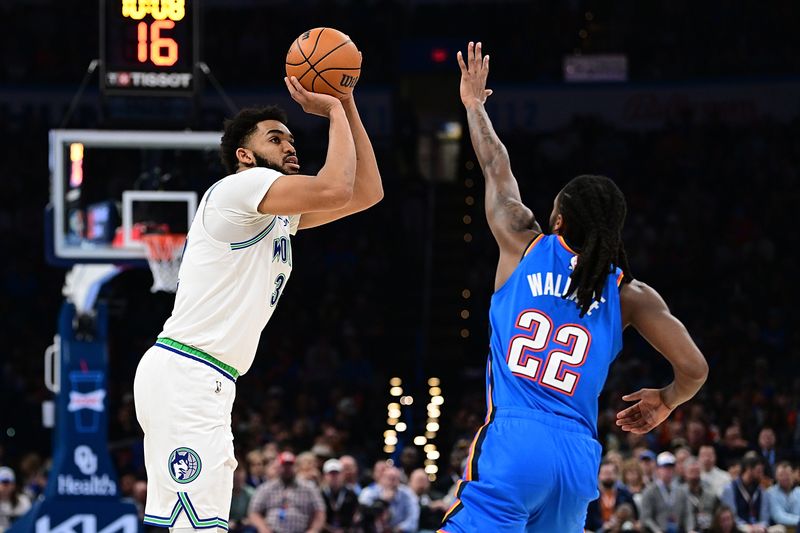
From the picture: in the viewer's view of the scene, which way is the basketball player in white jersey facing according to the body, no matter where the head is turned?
to the viewer's right

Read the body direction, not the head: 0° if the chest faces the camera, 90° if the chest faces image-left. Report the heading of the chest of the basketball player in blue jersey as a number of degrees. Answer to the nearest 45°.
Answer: approximately 135°

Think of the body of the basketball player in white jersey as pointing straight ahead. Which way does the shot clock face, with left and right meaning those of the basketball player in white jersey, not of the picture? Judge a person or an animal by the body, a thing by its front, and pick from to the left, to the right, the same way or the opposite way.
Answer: to the right

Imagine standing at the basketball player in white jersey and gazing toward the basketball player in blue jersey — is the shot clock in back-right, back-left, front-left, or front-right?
back-left

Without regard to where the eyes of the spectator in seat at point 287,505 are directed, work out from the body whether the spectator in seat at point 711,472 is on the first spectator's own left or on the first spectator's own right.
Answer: on the first spectator's own left

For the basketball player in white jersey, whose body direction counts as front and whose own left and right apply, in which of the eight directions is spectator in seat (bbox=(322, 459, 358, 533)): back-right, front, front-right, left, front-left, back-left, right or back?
left

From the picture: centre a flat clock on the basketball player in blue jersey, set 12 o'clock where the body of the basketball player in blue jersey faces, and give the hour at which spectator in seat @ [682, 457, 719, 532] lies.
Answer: The spectator in seat is roughly at 2 o'clock from the basketball player in blue jersey.

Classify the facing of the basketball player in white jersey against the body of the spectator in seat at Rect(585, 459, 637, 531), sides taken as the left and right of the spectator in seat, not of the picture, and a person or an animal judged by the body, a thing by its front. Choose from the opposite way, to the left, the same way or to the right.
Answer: to the left

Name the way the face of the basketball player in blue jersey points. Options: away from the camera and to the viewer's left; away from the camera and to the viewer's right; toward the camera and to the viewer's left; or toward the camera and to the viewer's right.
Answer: away from the camera and to the viewer's left

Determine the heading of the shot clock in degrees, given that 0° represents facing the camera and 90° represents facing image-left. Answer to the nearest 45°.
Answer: approximately 0°

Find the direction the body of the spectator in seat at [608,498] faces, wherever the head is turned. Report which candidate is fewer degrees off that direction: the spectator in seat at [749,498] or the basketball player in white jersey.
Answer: the basketball player in white jersey

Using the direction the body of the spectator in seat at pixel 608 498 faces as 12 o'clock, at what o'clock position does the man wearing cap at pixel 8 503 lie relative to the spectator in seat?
The man wearing cap is roughly at 3 o'clock from the spectator in seat.
